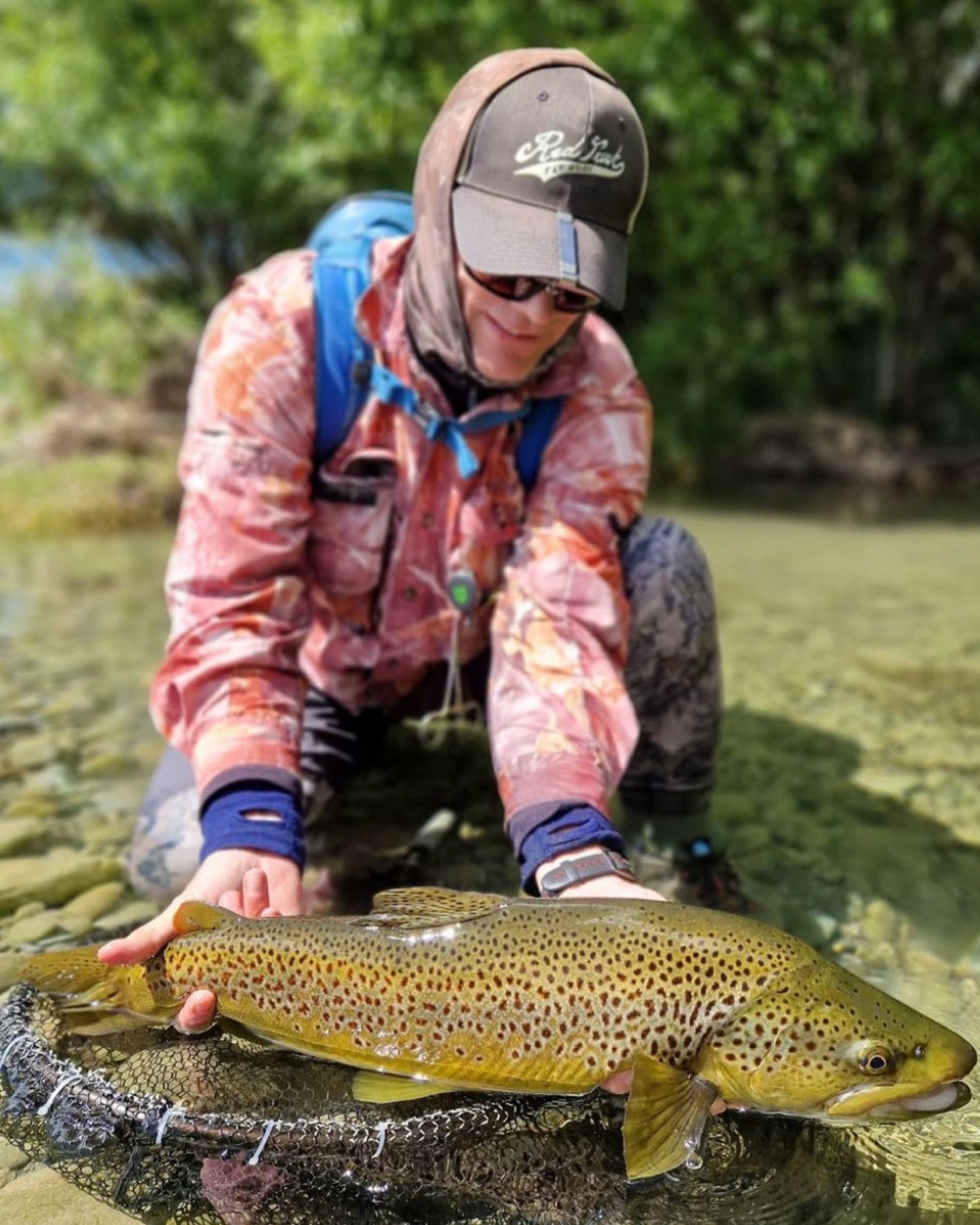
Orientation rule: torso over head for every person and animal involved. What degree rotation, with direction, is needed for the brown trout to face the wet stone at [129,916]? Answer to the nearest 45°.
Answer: approximately 135° to its left

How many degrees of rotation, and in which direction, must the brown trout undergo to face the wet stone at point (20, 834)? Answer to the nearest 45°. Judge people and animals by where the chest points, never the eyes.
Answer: approximately 135° to its left

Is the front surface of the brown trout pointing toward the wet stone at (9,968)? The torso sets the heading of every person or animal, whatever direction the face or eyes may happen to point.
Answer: no

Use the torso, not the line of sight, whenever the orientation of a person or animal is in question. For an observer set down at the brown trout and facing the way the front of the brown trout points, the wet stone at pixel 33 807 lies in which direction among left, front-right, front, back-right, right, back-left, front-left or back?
back-left

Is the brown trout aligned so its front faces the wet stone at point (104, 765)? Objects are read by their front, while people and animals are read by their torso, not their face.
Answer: no

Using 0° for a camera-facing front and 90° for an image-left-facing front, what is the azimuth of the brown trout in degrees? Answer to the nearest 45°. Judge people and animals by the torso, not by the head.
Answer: approximately 270°

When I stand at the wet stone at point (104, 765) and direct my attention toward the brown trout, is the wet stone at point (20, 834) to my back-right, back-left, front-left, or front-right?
front-right

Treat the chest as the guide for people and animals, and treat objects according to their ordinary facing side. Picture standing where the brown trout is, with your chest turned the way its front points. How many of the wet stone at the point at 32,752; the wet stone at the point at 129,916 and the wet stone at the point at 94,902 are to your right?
0

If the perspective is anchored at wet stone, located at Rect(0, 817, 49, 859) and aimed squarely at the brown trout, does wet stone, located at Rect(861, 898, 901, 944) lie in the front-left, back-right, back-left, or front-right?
front-left

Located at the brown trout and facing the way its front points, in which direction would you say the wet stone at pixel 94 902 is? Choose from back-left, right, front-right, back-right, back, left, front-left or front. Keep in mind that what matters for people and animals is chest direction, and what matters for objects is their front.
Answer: back-left

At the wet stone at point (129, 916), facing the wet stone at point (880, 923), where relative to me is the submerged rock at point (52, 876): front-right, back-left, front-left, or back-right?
back-left

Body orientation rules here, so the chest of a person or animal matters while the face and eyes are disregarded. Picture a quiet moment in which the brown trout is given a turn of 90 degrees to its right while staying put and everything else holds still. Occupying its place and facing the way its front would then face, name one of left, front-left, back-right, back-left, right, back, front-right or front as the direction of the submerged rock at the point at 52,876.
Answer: back-right

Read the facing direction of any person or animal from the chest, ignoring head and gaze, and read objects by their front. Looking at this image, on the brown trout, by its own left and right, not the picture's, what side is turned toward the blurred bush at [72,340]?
left
